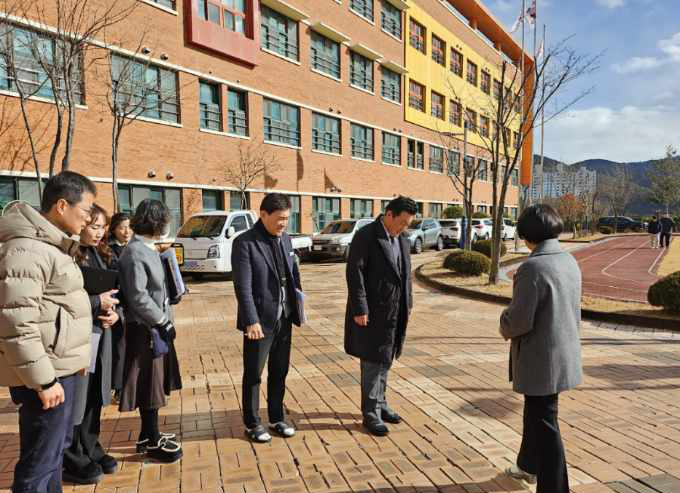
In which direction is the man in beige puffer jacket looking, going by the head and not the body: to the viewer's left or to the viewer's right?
to the viewer's right

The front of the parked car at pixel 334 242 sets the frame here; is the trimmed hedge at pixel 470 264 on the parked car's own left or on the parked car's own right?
on the parked car's own left

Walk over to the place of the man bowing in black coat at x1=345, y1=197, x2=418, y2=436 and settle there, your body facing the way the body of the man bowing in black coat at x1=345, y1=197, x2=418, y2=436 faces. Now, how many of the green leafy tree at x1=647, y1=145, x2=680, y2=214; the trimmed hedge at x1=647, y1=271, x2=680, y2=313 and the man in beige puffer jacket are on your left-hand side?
2

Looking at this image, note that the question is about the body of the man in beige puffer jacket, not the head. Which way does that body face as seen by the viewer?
to the viewer's right

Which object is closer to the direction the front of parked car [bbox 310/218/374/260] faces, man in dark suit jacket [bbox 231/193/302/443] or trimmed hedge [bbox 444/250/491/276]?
the man in dark suit jacket

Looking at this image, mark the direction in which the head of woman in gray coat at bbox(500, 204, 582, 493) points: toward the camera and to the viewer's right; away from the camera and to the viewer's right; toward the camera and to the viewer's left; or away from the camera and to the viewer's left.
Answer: away from the camera and to the viewer's left

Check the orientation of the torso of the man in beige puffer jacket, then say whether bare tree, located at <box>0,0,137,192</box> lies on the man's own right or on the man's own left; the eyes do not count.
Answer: on the man's own left

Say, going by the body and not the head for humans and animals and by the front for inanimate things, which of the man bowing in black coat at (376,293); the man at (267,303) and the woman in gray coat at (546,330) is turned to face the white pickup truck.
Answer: the woman in gray coat

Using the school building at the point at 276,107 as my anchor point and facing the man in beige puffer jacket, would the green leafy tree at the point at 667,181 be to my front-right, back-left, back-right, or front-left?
back-left

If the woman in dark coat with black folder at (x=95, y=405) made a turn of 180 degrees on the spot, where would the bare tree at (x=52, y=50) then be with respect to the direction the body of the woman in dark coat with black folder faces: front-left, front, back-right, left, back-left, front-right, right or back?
front-right

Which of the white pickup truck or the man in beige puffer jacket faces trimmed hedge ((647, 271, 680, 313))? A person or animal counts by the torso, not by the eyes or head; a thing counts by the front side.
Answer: the man in beige puffer jacket

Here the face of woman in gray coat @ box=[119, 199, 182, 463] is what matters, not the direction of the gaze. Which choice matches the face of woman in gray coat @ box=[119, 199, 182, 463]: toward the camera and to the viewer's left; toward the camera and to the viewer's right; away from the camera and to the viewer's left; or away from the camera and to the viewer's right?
away from the camera and to the viewer's right

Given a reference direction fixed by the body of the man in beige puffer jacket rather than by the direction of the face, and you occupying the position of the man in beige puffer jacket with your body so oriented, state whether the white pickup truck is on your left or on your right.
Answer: on your left
